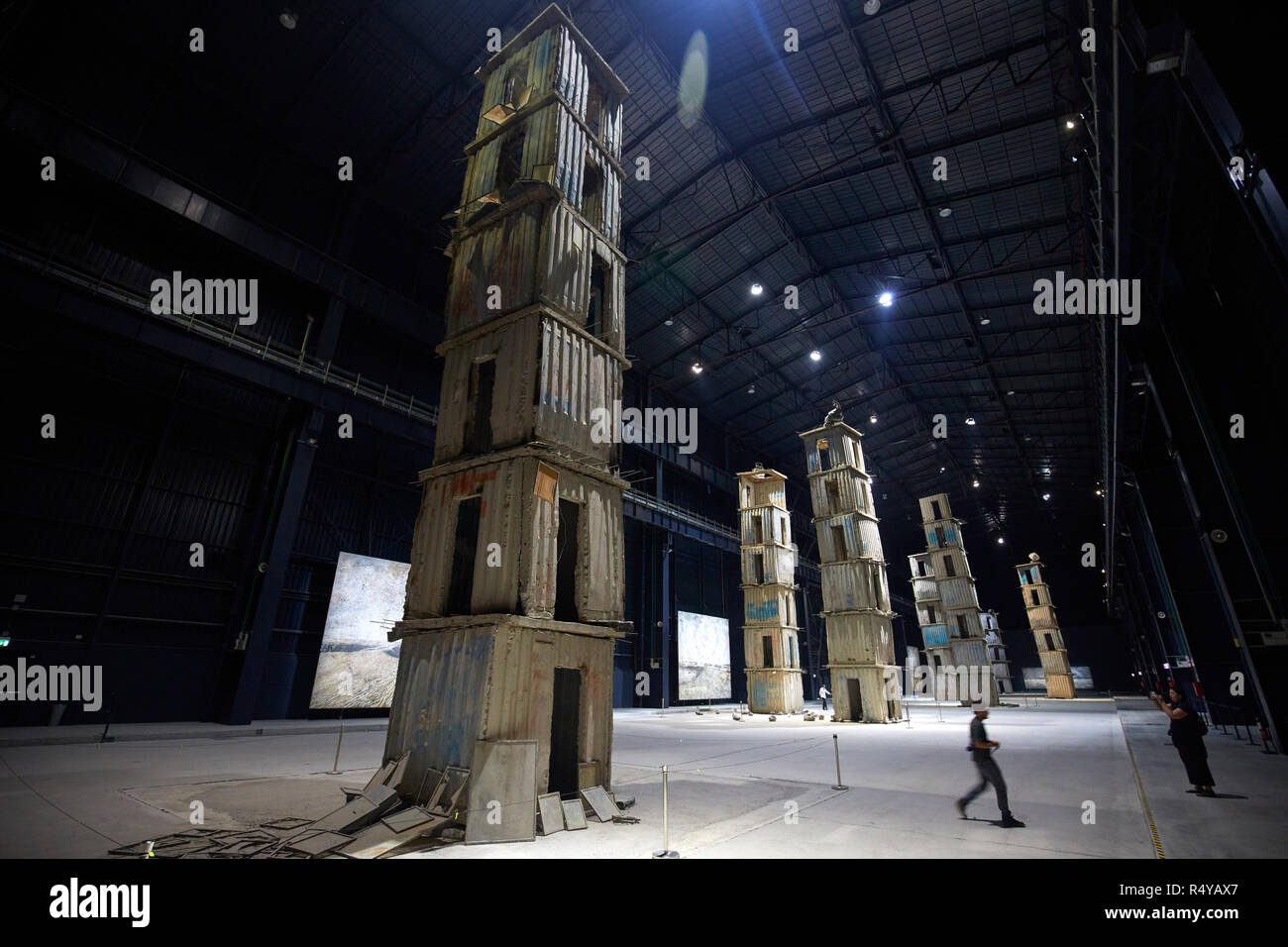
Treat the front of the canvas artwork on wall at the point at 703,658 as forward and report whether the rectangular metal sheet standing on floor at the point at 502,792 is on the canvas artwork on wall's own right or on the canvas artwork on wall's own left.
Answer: on the canvas artwork on wall's own right

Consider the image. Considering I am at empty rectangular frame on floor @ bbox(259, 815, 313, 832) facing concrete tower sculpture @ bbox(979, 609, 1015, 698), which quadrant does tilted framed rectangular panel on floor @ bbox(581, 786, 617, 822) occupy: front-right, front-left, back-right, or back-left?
front-right

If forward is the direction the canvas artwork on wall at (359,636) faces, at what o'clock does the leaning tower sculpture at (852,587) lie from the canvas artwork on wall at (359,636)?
The leaning tower sculpture is roughly at 11 o'clock from the canvas artwork on wall.

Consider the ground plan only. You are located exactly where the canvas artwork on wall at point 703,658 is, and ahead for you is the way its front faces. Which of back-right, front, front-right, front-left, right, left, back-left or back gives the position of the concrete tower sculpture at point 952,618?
front-left

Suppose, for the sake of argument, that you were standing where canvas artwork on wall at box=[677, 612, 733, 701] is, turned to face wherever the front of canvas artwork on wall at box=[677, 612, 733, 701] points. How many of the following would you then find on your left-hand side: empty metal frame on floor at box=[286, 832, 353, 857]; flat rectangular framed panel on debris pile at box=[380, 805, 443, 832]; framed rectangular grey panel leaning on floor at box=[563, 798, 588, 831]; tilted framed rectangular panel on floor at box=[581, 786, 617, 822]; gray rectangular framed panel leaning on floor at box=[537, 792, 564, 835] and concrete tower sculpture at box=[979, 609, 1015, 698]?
1

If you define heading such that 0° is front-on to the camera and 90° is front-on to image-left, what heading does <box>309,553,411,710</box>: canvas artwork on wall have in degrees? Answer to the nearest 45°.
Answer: approximately 315°

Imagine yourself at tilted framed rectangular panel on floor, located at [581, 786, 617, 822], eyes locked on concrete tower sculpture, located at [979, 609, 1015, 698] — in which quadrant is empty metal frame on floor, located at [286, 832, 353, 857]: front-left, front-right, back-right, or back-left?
back-left

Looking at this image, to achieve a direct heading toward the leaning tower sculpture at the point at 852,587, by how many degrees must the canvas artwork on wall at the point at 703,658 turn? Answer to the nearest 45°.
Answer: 0° — it already faces it

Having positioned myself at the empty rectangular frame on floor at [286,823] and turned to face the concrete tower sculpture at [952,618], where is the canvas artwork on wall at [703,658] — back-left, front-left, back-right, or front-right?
front-left

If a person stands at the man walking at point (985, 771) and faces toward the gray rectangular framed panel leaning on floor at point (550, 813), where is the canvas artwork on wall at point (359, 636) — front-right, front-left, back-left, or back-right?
front-right

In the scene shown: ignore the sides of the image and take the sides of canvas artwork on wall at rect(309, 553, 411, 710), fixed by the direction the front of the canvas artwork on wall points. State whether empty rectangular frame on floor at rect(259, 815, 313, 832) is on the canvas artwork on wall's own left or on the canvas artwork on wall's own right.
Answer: on the canvas artwork on wall's own right
